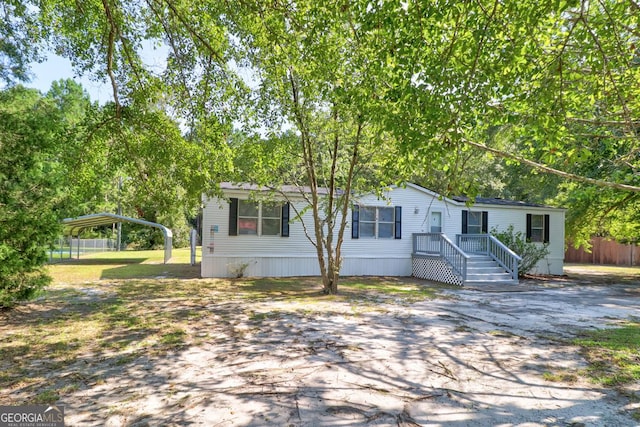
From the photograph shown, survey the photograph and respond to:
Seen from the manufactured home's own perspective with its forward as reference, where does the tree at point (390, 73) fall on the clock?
The tree is roughly at 12 o'clock from the manufactured home.

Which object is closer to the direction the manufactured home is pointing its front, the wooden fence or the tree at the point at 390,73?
the tree

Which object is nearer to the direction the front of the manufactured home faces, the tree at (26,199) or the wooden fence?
the tree

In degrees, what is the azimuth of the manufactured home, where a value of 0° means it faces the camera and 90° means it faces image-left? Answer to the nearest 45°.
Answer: approximately 0°

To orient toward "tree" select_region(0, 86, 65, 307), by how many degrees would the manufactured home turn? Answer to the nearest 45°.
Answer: approximately 45° to its right

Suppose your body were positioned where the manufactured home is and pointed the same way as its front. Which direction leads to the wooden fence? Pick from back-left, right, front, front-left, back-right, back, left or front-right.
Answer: back-left
